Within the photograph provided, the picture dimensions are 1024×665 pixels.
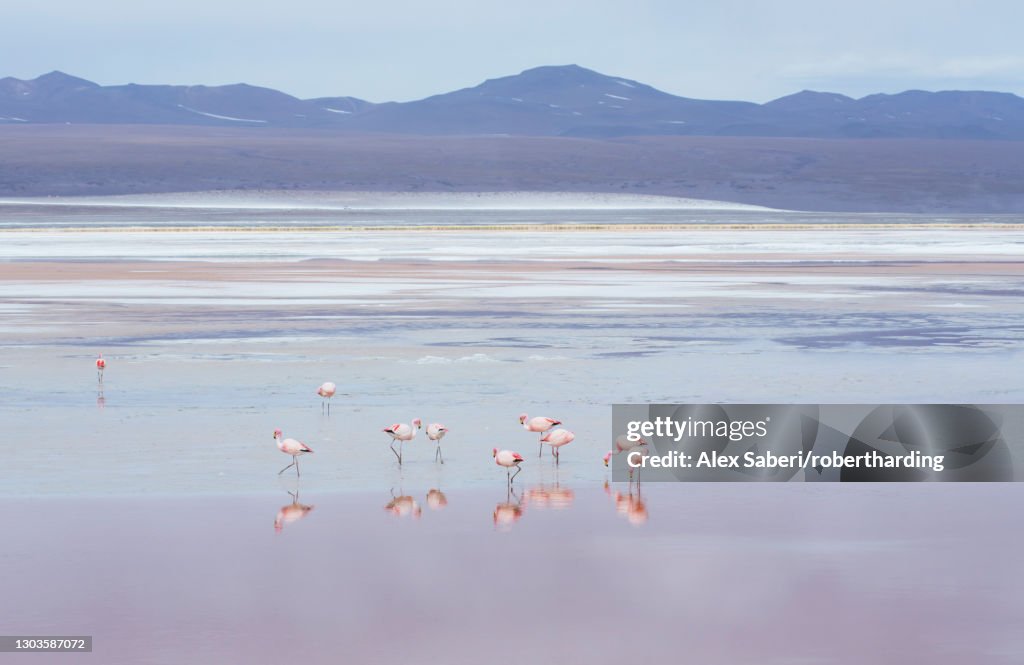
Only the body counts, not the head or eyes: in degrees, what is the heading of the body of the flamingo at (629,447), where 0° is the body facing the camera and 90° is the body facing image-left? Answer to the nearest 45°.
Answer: approximately 90°
